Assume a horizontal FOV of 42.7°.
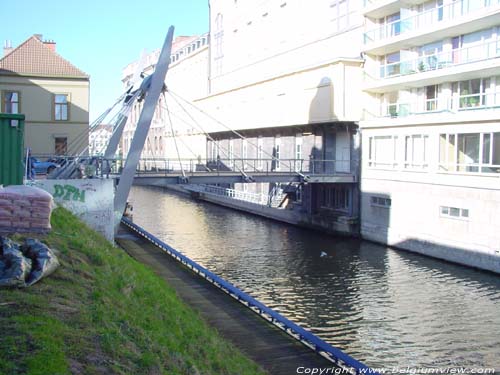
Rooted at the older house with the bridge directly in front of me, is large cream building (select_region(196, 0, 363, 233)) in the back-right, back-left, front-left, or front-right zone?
front-left

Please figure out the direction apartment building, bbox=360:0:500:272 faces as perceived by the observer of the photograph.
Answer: facing the viewer and to the left of the viewer

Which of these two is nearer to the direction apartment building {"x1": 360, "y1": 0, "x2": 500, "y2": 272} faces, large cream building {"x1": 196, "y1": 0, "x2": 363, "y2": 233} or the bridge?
the bridge

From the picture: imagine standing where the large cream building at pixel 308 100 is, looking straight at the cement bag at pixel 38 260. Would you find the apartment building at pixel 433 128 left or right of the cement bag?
left

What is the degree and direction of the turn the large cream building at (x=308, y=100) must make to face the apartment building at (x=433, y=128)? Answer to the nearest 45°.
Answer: approximately 90° to its left

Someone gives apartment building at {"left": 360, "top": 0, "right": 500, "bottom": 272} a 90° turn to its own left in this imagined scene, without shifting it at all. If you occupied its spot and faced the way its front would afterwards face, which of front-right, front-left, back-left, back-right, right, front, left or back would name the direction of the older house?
back-right

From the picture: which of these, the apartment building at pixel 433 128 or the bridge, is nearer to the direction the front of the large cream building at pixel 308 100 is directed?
the bridge

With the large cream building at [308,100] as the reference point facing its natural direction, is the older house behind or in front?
in front

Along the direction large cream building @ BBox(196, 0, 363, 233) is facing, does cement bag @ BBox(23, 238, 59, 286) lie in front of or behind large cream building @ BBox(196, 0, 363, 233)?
in front

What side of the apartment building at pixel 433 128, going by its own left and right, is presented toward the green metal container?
front

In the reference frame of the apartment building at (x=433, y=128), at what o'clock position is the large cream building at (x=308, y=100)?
the large cream building at (x=308, y=100) is roughly at 3 o'clock from the apartment building at (x=433, y=128).

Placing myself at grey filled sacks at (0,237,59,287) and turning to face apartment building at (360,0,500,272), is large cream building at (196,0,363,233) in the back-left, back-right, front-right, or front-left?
front-left

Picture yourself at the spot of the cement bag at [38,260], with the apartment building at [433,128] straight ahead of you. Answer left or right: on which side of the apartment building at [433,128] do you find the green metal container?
left
